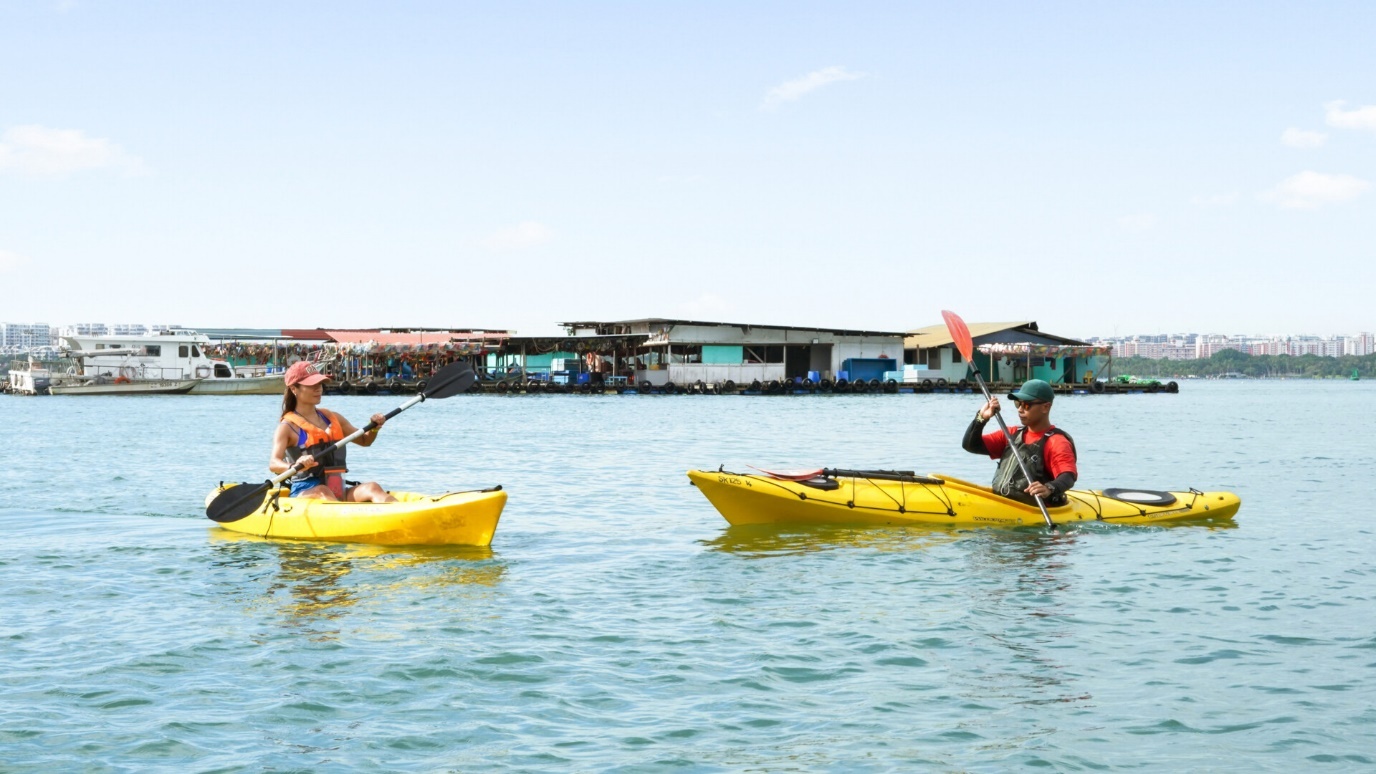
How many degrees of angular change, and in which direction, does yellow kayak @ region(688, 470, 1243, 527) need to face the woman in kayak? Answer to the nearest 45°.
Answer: approximately 45° to its left

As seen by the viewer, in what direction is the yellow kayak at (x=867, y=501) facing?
to the viewer's left

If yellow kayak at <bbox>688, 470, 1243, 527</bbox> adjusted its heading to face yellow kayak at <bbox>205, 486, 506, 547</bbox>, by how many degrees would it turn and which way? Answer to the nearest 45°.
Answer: approximately 45° to its left

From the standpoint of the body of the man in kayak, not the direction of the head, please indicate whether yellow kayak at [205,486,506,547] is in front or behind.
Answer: in front

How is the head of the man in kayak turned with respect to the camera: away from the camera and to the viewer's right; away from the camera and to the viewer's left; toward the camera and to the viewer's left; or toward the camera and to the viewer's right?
toward the camera and to the viewer's left

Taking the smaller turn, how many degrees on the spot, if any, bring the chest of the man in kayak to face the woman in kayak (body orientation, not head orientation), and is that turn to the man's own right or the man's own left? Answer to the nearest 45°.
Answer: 0° — they already face them
